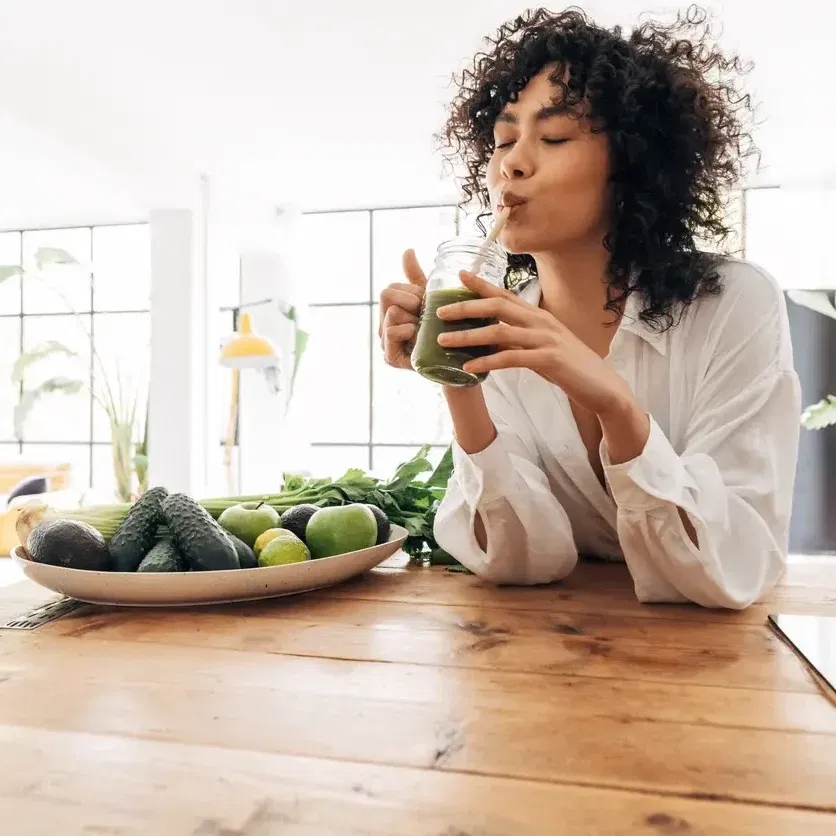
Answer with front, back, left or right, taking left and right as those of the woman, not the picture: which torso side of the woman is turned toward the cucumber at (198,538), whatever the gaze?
front

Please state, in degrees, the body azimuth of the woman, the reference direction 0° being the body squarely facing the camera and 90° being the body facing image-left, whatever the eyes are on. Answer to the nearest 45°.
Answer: approximately 45°

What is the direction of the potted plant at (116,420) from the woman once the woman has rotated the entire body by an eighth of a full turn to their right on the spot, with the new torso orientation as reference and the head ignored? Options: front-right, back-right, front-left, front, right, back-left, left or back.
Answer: front-right

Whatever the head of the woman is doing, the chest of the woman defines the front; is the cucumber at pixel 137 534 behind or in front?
in front

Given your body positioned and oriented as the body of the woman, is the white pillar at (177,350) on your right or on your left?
on your right

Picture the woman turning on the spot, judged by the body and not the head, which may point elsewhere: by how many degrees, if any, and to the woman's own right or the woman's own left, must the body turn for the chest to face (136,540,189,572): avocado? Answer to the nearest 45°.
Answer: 0° — they already face it

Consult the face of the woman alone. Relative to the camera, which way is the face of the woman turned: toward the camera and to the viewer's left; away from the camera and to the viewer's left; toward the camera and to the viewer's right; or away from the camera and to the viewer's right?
toward the camera and to the viewer's left

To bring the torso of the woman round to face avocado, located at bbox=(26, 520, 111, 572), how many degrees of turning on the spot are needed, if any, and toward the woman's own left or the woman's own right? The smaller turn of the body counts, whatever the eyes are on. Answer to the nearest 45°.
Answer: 0° — they already face it
